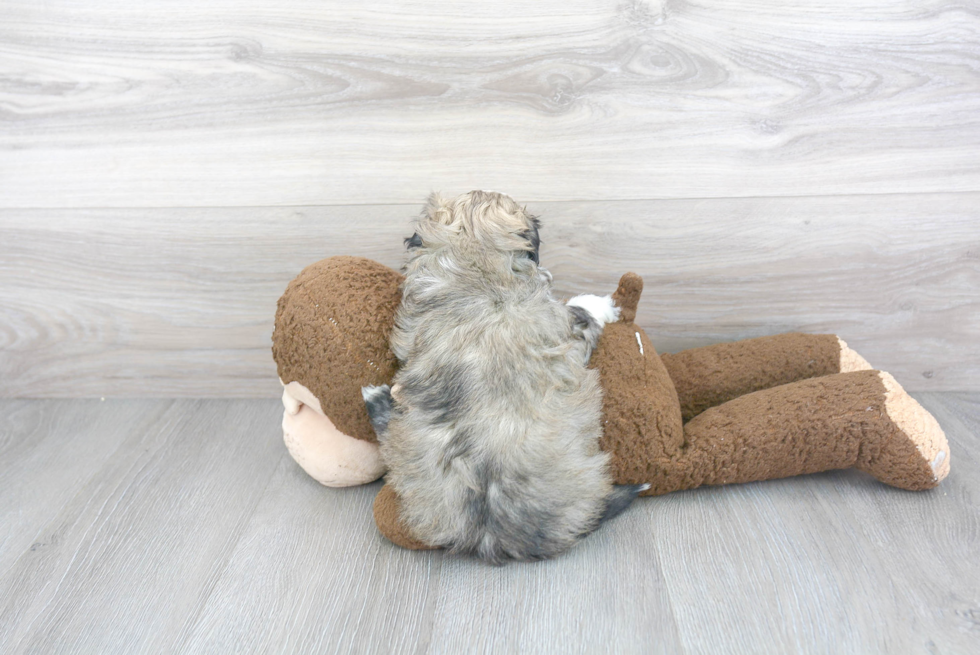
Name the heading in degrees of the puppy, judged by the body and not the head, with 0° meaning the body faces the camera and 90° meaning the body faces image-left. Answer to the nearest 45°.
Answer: approximately 180°
